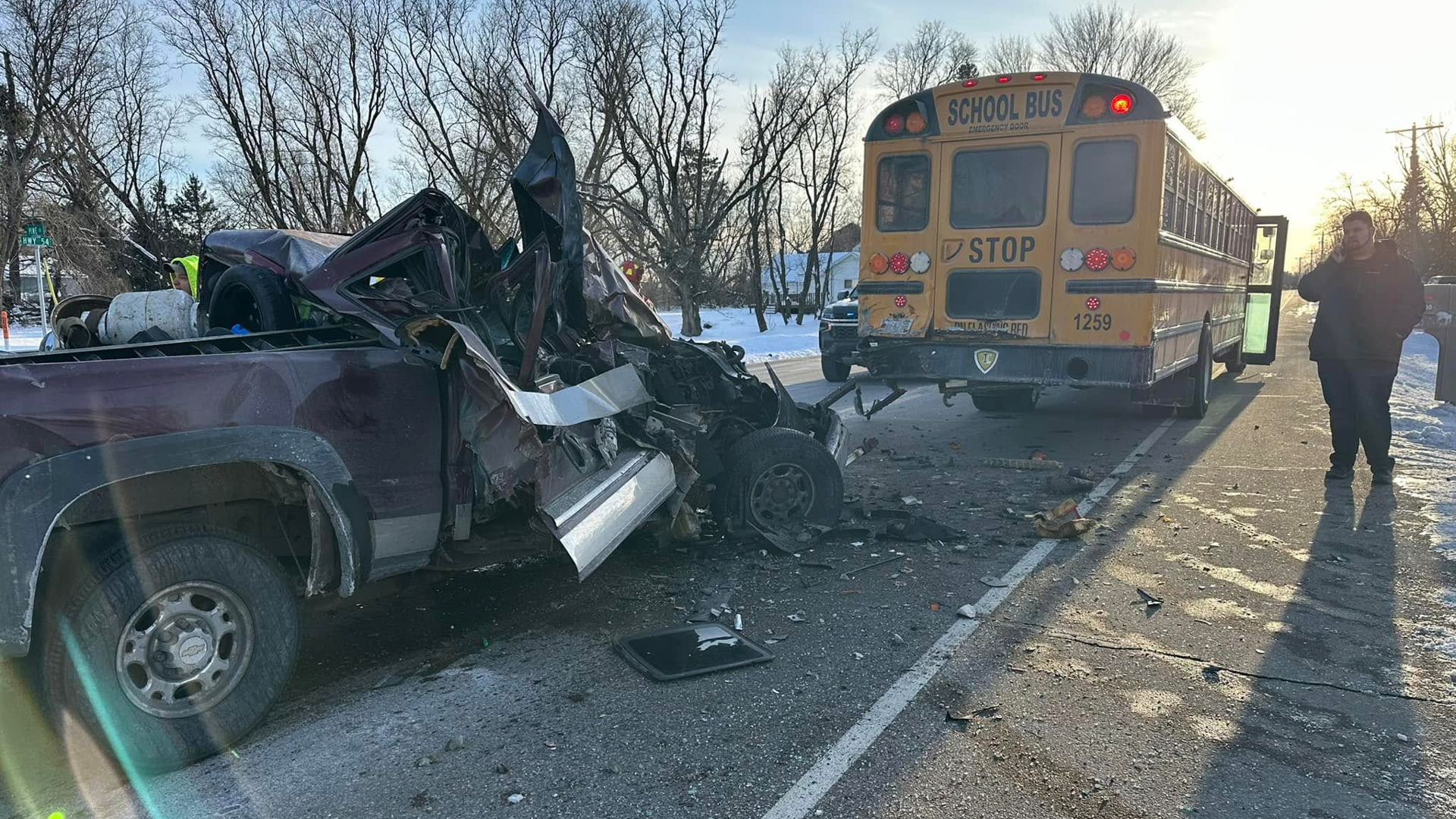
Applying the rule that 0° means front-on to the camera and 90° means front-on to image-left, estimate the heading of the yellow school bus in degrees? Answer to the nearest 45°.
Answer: approximately 180°

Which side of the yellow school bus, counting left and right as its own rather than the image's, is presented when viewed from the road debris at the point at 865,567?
back

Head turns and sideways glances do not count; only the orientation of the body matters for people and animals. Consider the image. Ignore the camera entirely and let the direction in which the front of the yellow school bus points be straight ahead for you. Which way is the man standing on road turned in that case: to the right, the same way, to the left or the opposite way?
the opposite way

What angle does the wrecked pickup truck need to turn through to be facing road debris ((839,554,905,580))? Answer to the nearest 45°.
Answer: approximately 45° to its right

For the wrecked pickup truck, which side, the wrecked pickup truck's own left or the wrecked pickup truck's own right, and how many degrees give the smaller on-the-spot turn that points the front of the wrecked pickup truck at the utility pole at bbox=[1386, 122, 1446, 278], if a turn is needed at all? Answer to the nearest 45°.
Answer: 0° — it already faces it

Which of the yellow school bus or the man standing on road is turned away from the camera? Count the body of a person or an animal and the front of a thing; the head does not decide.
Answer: the yellow school bus

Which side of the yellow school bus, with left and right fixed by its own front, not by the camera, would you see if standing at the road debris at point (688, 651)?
back

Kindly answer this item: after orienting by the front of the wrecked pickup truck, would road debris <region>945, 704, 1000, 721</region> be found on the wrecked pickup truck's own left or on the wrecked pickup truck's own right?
on the wrecked pickup truck's own right

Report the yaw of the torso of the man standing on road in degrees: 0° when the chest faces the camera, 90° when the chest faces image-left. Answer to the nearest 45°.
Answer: approximately 0°

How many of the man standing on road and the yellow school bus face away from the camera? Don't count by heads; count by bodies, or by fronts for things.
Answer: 1

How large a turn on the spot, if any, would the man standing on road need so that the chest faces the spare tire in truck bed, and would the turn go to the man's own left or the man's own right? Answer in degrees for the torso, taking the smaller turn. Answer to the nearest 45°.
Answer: approximately 45° to the man's own right

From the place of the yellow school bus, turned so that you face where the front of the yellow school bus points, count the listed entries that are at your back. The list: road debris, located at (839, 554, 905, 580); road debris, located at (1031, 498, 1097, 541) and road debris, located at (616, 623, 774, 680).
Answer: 3

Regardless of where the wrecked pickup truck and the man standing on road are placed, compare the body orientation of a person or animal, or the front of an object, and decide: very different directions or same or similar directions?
very different directions

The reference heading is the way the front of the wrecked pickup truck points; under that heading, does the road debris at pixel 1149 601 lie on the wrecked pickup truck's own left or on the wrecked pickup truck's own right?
on the wrecked pickup truck's own right

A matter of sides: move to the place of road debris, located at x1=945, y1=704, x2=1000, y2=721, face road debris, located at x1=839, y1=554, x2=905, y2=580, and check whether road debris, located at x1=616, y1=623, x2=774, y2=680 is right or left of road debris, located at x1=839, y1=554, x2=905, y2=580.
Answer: left
